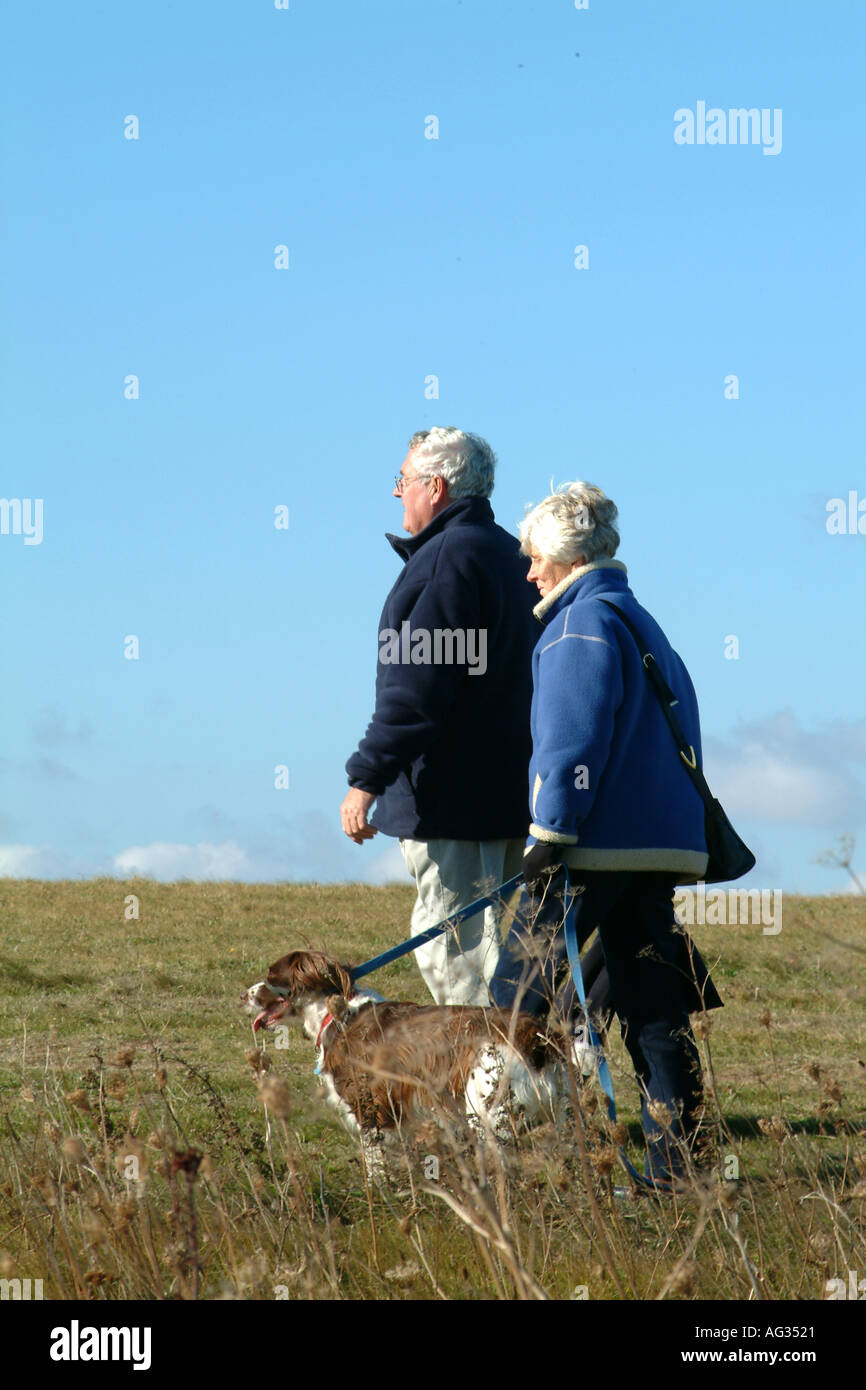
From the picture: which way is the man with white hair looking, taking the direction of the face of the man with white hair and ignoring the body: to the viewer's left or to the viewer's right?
to the viewer's left

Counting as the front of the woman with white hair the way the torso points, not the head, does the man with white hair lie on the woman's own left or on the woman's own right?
on the woman's own right

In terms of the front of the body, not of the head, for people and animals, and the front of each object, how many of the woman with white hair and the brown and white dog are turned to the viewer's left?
2

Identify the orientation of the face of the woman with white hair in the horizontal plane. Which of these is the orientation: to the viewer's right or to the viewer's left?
to the viewer's left

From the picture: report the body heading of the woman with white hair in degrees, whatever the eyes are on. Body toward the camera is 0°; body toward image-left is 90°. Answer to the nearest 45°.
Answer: approximately 90°

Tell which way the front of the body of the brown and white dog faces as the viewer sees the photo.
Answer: to the viewer's left

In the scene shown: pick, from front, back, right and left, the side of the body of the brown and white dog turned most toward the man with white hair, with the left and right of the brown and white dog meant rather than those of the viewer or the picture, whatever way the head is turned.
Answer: right
